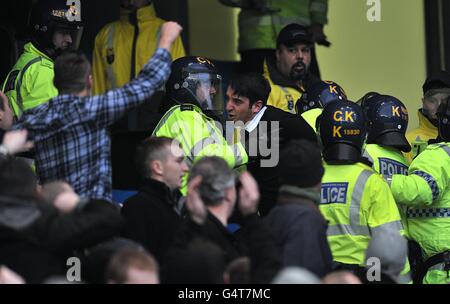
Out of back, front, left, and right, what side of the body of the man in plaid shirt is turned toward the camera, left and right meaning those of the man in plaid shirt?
back

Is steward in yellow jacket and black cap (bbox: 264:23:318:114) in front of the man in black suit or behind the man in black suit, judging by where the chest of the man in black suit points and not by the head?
behind

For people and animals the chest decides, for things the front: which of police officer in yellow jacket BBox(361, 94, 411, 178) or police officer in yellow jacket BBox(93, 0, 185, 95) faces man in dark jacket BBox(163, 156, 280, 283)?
police officer in yellow jacket BBox(93, 0, 185, 95)

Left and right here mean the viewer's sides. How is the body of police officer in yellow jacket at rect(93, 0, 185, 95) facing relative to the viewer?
facing the viewer

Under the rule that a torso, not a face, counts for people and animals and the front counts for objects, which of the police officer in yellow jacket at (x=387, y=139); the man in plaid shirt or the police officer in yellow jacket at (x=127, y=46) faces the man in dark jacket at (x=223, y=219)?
the police officer in yellow jacket at (x=127, y=46)

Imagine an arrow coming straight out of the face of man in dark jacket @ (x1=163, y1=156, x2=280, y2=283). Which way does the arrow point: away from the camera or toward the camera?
away from the camera

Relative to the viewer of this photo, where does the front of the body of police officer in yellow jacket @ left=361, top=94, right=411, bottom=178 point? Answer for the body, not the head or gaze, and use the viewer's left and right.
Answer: facing away from the viewer and to the left of the viewer

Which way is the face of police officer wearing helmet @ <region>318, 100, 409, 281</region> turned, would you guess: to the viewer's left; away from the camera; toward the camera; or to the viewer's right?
away from the camera

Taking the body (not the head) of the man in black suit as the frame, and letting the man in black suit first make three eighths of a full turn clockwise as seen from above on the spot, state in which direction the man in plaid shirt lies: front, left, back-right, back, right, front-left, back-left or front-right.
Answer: back-left

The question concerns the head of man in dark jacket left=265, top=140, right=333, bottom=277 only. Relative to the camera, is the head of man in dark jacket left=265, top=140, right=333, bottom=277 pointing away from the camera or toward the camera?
away from the camera
